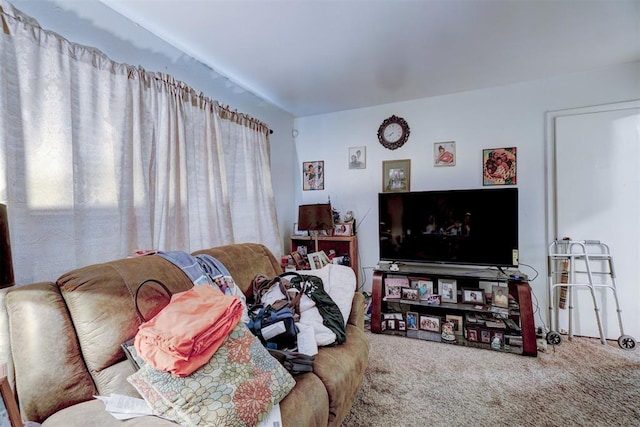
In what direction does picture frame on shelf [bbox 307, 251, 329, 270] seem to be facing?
toward the camera

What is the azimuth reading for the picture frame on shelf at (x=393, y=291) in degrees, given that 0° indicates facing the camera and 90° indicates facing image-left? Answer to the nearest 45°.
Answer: approximately 0°

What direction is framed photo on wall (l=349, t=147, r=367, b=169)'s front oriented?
toward the camera

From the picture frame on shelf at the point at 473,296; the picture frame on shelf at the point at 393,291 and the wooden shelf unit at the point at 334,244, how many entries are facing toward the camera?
3

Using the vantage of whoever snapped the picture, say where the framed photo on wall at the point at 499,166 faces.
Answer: facing the viewer

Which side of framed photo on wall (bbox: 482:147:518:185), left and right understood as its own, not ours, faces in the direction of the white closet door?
left

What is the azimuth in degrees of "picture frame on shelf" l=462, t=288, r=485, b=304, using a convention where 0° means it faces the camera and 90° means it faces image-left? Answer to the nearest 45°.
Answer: approximately 0°

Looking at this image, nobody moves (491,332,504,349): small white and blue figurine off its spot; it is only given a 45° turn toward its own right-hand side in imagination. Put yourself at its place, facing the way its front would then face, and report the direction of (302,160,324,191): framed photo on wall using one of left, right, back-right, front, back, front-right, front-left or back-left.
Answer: front-right
